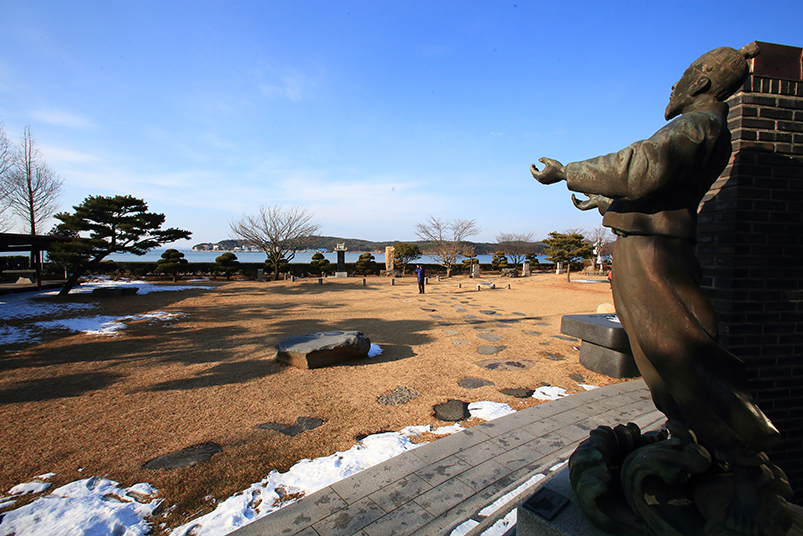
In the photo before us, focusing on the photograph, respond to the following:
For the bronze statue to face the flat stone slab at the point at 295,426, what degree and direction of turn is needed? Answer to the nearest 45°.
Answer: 0° — it already faces it

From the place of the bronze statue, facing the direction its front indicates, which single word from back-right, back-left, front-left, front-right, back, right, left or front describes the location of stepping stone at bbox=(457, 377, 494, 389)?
front-right

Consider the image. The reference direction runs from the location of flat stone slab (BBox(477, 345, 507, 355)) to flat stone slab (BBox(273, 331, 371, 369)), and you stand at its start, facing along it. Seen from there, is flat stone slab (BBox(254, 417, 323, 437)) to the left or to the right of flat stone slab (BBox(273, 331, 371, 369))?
left

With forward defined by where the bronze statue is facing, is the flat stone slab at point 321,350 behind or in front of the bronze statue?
in front

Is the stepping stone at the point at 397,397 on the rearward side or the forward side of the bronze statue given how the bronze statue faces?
on the forward side

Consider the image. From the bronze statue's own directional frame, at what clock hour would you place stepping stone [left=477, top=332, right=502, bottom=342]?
The stepping stone is roughly at 2 o'clock from the bronze statue.

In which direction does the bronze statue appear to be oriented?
to the viewer's left

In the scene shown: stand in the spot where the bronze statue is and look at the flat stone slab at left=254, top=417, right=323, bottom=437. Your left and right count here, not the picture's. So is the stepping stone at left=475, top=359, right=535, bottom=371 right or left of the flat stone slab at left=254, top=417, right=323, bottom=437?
right

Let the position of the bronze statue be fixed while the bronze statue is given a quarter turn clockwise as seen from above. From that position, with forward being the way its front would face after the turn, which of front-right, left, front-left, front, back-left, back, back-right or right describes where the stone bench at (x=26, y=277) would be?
left

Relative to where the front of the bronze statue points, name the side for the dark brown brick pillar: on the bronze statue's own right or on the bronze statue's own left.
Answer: on the bronze statue's own right

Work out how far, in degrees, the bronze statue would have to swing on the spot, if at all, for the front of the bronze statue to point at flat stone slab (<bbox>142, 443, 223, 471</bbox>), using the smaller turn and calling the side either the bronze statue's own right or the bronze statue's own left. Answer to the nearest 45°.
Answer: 0° — it already faces it

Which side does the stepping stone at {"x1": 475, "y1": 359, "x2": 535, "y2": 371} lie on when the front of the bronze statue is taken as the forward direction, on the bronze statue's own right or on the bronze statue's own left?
on the bronze statue's own right

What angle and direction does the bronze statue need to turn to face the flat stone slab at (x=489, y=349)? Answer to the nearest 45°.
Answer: approximately 45° to its right

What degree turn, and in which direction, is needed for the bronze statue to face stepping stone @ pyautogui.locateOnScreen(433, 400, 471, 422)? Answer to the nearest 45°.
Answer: approximately 45° to its right
